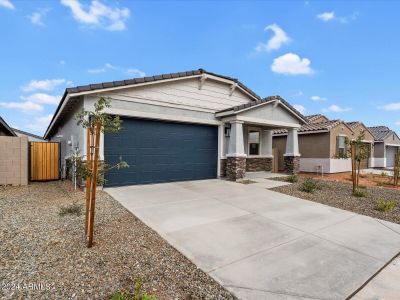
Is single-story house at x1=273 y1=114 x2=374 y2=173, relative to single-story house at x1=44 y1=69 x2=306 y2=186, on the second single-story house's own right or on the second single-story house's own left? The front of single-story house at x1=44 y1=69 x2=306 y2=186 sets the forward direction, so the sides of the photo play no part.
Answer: on the second single-story house's own left

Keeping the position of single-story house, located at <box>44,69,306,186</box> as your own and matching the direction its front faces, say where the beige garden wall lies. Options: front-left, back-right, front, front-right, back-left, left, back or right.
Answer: back-right

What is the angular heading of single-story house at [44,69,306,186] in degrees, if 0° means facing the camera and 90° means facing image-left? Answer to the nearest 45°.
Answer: approximately 315°

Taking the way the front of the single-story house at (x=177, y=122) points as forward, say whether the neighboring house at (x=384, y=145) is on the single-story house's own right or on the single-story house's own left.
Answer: on the single-story house's own left

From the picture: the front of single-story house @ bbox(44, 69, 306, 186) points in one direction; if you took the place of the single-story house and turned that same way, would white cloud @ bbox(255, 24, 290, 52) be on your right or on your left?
on your left

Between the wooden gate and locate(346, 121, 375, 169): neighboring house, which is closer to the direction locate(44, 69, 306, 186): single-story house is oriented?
the neighboring house

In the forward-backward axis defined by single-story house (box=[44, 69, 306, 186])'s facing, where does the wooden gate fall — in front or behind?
behind
